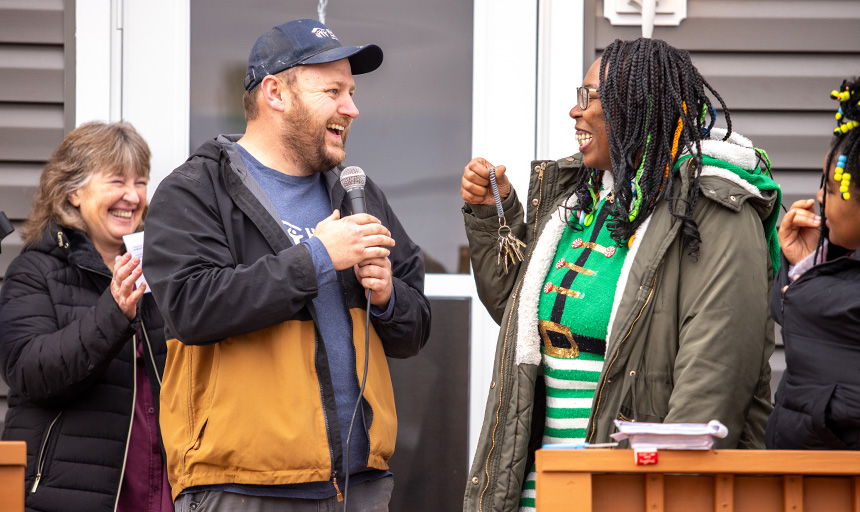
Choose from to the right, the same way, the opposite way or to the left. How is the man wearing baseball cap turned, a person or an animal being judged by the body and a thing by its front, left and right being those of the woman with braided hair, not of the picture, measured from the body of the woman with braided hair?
to the left

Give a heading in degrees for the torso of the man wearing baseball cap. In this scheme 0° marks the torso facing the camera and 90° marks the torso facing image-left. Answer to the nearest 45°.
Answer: approximately 315°

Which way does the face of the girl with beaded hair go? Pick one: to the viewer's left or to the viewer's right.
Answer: to the viewer's left

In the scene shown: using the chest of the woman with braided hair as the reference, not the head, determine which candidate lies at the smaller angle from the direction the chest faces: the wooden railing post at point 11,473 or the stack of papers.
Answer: the wooden railing post

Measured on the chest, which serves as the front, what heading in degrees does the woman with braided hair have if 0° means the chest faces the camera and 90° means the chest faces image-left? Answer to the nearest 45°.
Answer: approximately 45°
